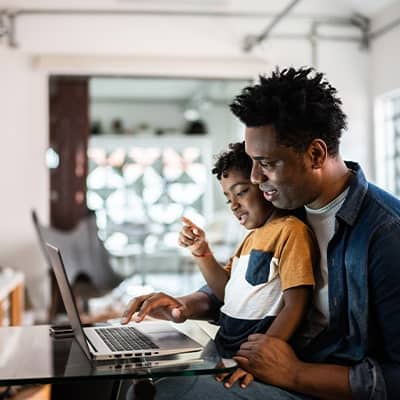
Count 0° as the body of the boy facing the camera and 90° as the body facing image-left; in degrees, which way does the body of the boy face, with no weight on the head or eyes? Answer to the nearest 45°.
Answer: approximately 45°

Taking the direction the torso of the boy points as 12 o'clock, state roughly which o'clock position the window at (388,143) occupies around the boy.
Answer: The window is roughly at 5 o'clock from the boy.
